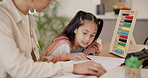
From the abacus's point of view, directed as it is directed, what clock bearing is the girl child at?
The girl child is roughly at 1 o'clock from the abacus.

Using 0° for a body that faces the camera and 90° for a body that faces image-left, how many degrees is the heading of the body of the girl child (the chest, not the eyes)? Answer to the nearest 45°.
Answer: approximately 315°

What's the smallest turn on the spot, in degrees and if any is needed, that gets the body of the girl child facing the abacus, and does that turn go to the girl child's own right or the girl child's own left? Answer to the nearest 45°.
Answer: approximately 45° to the girl child's own left

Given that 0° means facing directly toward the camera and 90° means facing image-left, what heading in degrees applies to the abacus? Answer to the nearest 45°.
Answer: approximately 45°
